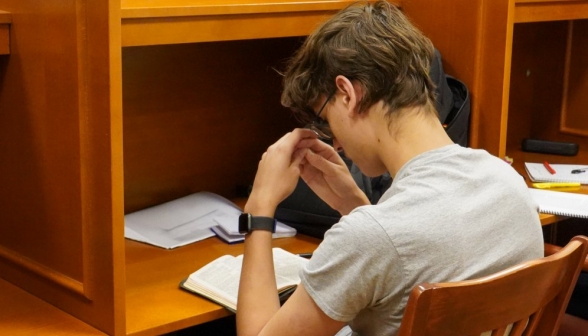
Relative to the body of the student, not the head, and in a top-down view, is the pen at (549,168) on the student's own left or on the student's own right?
on the student's own right

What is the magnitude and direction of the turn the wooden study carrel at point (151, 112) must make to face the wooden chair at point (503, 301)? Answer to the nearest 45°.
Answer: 0° — it already faces it

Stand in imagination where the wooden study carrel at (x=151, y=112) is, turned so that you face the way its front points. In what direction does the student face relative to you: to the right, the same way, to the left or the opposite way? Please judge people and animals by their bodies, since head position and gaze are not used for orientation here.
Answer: the opposite way

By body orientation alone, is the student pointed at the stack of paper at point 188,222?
yes

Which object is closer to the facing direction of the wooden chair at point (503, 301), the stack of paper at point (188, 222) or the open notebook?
the stack of paper

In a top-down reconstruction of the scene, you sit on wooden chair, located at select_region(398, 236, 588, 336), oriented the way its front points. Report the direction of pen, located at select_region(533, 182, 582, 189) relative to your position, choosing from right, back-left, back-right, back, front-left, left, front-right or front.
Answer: front-right

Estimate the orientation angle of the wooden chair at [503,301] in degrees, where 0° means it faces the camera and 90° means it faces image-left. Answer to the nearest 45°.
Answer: approximately 135°

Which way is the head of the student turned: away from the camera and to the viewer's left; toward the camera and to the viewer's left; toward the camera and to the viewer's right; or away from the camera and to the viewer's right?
away from the camera and to the viewer's left

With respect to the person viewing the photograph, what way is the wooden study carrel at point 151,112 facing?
facing the viewer and to the right of the viewer

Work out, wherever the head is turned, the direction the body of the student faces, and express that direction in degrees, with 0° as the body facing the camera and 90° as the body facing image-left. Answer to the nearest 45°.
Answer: approximately 135°
